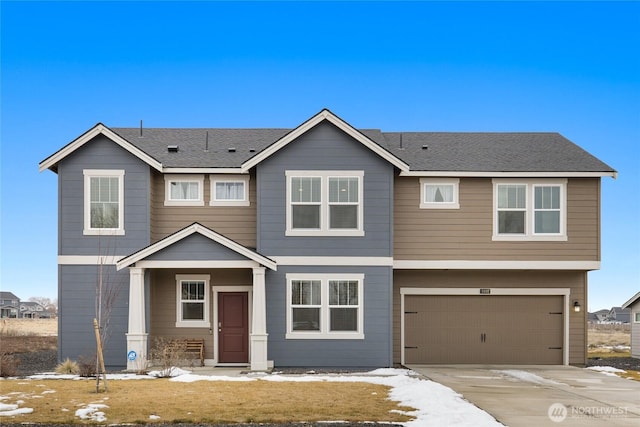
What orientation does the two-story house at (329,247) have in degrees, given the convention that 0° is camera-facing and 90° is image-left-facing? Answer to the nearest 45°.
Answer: approximately 0°

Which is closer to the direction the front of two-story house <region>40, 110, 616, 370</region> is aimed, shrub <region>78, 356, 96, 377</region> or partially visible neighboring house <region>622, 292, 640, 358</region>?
the shrub

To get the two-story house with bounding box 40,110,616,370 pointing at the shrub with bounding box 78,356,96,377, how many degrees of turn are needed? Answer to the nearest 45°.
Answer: approximately 45° to its right
